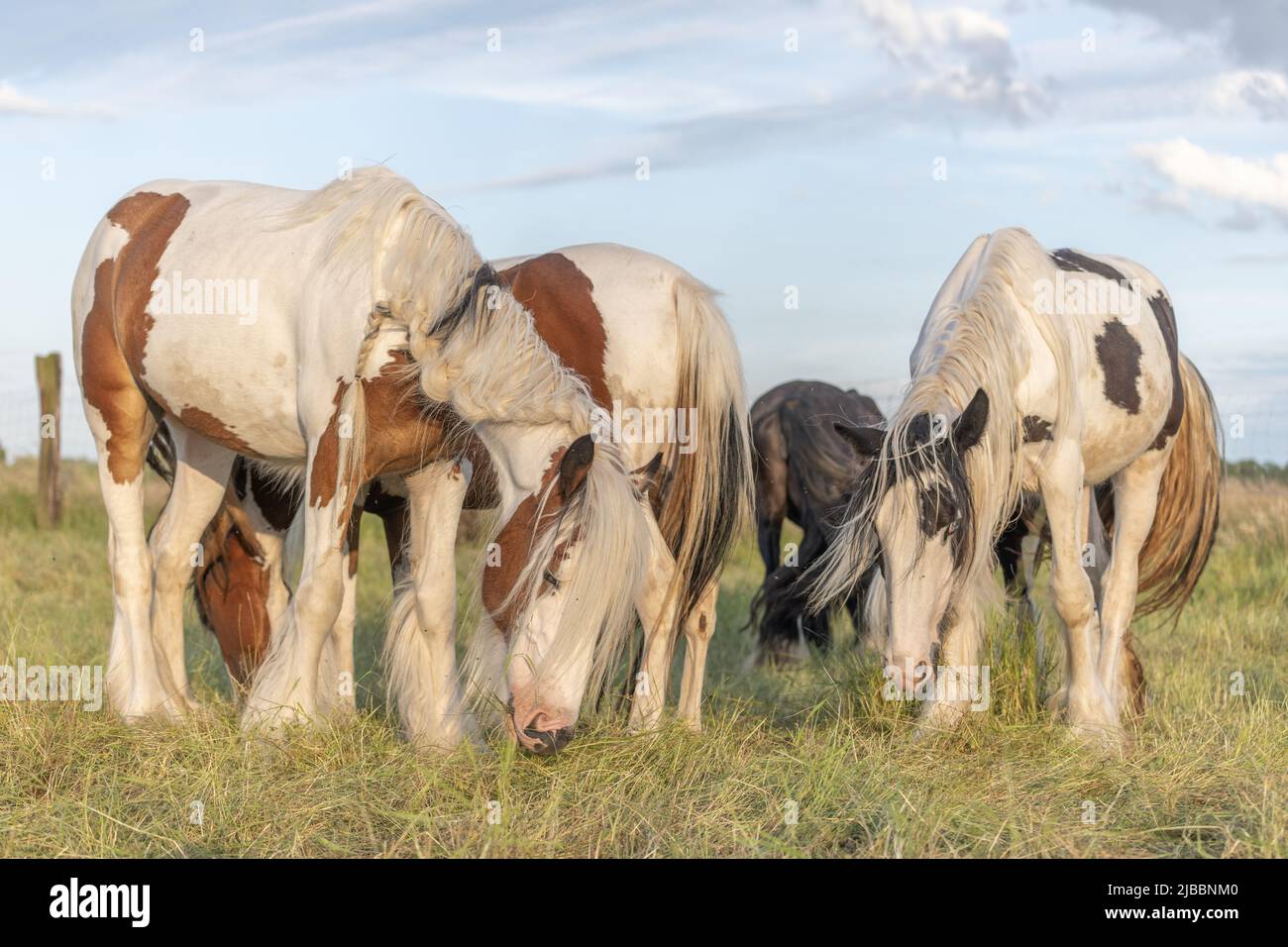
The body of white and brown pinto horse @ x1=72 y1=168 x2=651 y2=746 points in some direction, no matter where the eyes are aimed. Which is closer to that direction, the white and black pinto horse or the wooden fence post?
the white and black pinto horse

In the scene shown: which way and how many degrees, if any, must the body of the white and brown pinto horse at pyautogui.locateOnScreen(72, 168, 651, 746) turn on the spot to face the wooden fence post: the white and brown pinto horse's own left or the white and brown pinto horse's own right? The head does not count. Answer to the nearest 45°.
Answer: approximately 135° to the white and brown pinto horse's own left

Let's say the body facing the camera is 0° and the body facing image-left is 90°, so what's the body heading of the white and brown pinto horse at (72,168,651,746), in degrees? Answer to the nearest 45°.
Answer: approximately 315°

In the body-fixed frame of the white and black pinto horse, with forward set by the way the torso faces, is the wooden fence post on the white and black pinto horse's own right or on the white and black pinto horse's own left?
on the white and black pinto horse's own right

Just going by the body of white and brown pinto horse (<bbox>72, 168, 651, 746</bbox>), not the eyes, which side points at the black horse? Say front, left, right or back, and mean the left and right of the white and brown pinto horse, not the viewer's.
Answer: left

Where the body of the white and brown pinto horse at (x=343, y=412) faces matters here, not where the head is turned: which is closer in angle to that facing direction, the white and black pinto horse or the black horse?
the white and black pinto horse

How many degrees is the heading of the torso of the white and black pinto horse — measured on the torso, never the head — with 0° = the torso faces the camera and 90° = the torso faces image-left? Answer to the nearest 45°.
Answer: approximately 45°
